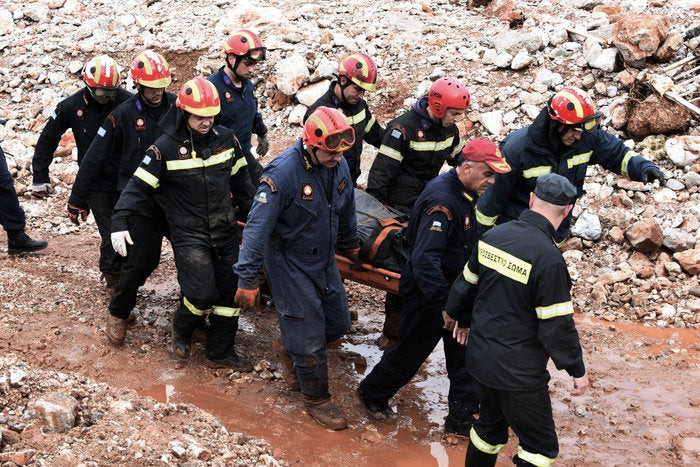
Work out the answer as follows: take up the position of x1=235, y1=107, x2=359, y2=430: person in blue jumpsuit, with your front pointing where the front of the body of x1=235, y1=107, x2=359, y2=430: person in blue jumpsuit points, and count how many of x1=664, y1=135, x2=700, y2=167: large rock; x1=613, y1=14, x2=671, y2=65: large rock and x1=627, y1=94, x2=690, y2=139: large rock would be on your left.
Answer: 3

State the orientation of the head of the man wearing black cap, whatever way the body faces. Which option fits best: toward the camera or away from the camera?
away from the camera

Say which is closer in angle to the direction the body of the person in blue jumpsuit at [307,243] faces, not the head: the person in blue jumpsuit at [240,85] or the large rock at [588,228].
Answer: the large rock

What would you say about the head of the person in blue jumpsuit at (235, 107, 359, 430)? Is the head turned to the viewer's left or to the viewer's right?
to the viewer's right

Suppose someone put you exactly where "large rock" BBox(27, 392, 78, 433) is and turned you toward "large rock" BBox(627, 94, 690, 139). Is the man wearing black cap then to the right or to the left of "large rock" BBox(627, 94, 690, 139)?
right
